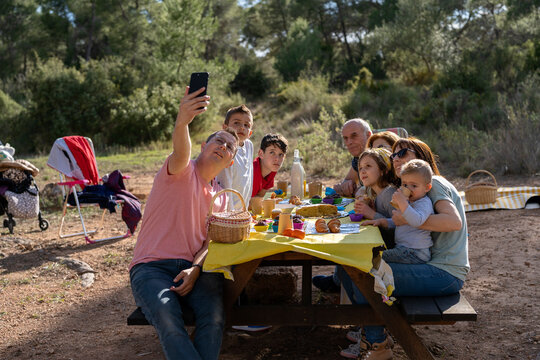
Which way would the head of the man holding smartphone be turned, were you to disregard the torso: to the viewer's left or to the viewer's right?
to the viewer's left

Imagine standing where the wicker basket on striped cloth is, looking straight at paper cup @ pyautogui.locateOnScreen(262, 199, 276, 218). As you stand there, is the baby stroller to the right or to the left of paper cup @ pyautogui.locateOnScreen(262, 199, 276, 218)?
right

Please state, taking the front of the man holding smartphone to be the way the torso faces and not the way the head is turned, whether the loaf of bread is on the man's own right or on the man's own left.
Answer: on the man's own left

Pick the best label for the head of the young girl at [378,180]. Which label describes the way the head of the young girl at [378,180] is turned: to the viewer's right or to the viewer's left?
to the viewer's left

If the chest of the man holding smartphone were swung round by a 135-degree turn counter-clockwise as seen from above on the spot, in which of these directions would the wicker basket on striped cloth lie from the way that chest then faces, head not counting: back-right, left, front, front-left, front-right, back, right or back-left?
front-right

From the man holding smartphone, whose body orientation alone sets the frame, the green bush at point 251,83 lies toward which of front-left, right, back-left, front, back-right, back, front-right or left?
back-left

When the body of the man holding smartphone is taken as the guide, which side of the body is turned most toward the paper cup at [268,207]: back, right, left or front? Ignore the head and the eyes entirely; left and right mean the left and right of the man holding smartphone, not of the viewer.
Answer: left

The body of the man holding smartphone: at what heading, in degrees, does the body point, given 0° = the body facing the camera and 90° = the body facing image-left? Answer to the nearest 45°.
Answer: approximately 315°
